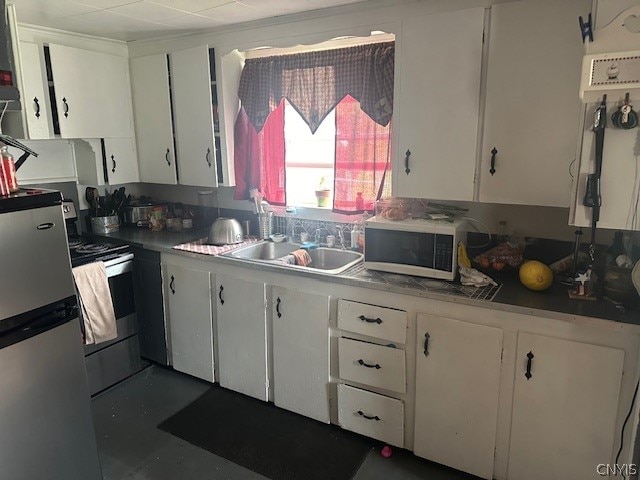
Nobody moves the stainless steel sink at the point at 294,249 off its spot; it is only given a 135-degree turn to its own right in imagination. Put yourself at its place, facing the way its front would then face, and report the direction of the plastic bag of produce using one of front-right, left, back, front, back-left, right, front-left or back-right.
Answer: back-right

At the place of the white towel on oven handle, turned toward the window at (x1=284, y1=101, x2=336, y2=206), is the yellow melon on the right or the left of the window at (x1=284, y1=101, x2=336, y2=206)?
right

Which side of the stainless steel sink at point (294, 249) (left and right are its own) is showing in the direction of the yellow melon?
left

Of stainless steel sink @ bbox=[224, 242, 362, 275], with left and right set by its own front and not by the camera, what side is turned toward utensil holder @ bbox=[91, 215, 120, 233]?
right

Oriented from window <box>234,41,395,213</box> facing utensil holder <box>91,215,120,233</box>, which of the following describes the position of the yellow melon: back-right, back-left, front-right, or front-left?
back-left

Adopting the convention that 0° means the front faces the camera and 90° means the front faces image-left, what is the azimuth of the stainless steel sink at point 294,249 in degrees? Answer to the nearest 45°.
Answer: approximately 45°

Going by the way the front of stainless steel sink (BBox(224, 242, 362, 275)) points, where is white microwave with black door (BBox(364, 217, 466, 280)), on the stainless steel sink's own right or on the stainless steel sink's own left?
on the stainless steel sink's own left

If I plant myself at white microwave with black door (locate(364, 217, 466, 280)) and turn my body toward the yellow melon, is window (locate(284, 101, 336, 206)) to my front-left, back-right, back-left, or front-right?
back-left
